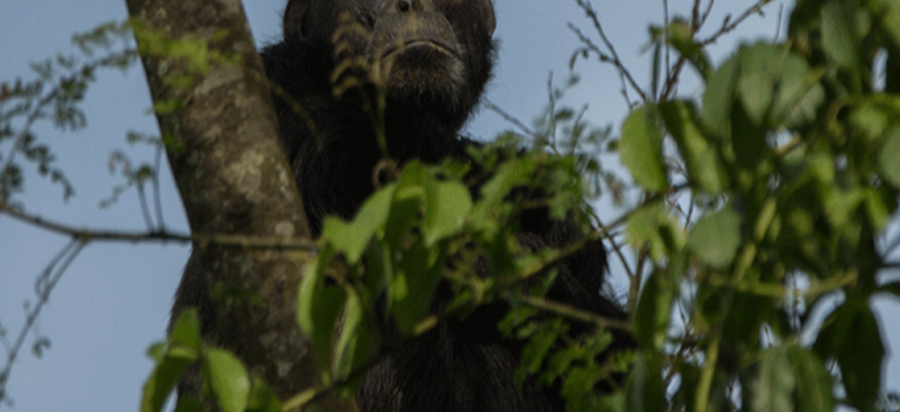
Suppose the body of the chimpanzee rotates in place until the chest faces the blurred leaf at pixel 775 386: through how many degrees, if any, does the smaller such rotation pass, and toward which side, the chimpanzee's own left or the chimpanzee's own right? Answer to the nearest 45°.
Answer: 0° — it already faces it

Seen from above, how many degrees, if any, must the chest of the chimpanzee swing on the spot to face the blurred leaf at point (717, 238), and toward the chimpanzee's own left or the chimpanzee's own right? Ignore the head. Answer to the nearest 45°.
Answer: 0° — it already faces it

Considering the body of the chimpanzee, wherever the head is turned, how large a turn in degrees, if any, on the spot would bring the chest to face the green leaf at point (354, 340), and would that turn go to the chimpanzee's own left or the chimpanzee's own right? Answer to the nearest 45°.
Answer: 0° — it already faces it

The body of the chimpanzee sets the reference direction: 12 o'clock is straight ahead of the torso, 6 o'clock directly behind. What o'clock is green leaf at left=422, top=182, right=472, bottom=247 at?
The green leaf is roughly at 12 o'clock from the chimpanzee.

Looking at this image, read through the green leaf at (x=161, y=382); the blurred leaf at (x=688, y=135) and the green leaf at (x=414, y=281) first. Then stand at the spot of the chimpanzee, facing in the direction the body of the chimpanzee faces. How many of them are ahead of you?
3

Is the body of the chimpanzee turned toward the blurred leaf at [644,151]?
yes

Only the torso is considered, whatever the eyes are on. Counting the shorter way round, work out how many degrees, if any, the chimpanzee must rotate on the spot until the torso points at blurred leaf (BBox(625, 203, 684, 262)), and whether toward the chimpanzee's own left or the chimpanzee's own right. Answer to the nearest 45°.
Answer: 0° — it already faces it

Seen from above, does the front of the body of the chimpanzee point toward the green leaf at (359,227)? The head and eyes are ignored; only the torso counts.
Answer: yes

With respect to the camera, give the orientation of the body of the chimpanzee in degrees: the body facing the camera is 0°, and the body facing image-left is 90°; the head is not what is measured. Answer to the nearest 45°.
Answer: approximately 0°

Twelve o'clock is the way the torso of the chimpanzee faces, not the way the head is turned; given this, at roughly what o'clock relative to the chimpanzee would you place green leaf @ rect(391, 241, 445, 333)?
The green leaf is roughly at 12 o'clock from the chimpanzee.

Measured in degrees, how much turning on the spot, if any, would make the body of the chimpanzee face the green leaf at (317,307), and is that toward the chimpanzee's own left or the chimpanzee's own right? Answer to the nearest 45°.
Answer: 0° — it already faces it
